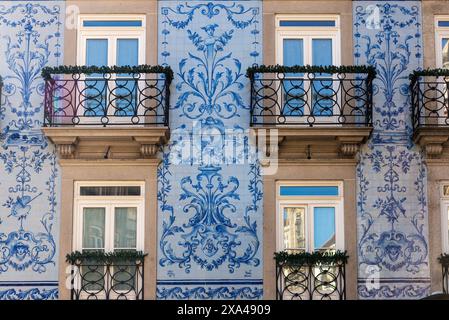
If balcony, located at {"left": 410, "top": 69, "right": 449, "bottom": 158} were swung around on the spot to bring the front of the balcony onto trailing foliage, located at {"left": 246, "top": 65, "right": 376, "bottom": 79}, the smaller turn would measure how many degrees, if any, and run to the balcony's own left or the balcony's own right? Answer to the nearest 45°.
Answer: approximately 90° to the balcony's own right

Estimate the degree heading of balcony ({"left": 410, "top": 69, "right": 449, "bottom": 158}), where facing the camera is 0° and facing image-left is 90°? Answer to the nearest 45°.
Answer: approximately 0°

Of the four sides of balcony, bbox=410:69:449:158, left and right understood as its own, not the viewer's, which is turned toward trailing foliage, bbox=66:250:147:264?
right
